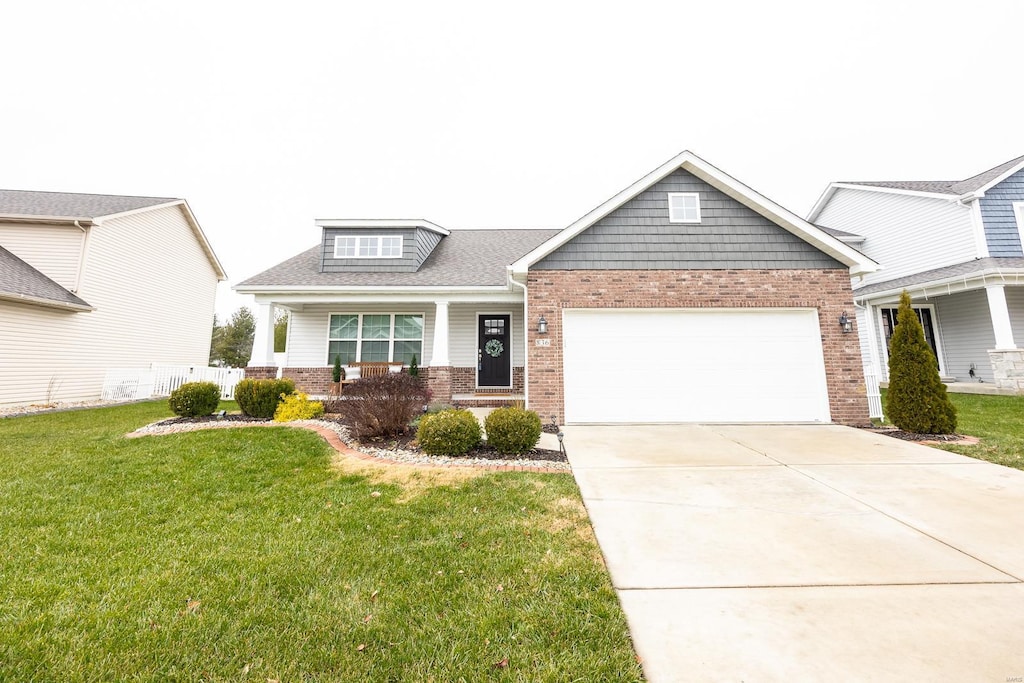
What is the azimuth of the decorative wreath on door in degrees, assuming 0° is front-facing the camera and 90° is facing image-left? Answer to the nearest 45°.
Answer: approximately 0°

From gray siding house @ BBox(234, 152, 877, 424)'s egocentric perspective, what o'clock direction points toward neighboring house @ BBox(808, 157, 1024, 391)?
The neighboring house is roughly at 8 o'clock from the gray siding house.

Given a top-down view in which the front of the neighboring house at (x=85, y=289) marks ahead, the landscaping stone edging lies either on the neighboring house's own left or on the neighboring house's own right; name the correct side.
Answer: on the neighboring house's own left

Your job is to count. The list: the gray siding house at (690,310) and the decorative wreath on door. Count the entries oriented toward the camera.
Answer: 2

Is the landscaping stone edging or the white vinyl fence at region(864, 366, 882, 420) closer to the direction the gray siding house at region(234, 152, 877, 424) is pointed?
the landscaping stone edging

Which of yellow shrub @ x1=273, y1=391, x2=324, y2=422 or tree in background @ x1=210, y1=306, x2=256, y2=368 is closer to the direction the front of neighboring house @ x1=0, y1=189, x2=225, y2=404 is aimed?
the yellow shrub

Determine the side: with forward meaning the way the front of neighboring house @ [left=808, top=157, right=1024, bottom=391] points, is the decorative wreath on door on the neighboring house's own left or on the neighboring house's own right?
on the neighboring house's own right

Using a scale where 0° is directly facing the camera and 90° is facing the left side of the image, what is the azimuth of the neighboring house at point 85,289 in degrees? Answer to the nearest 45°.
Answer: approximately 45°
